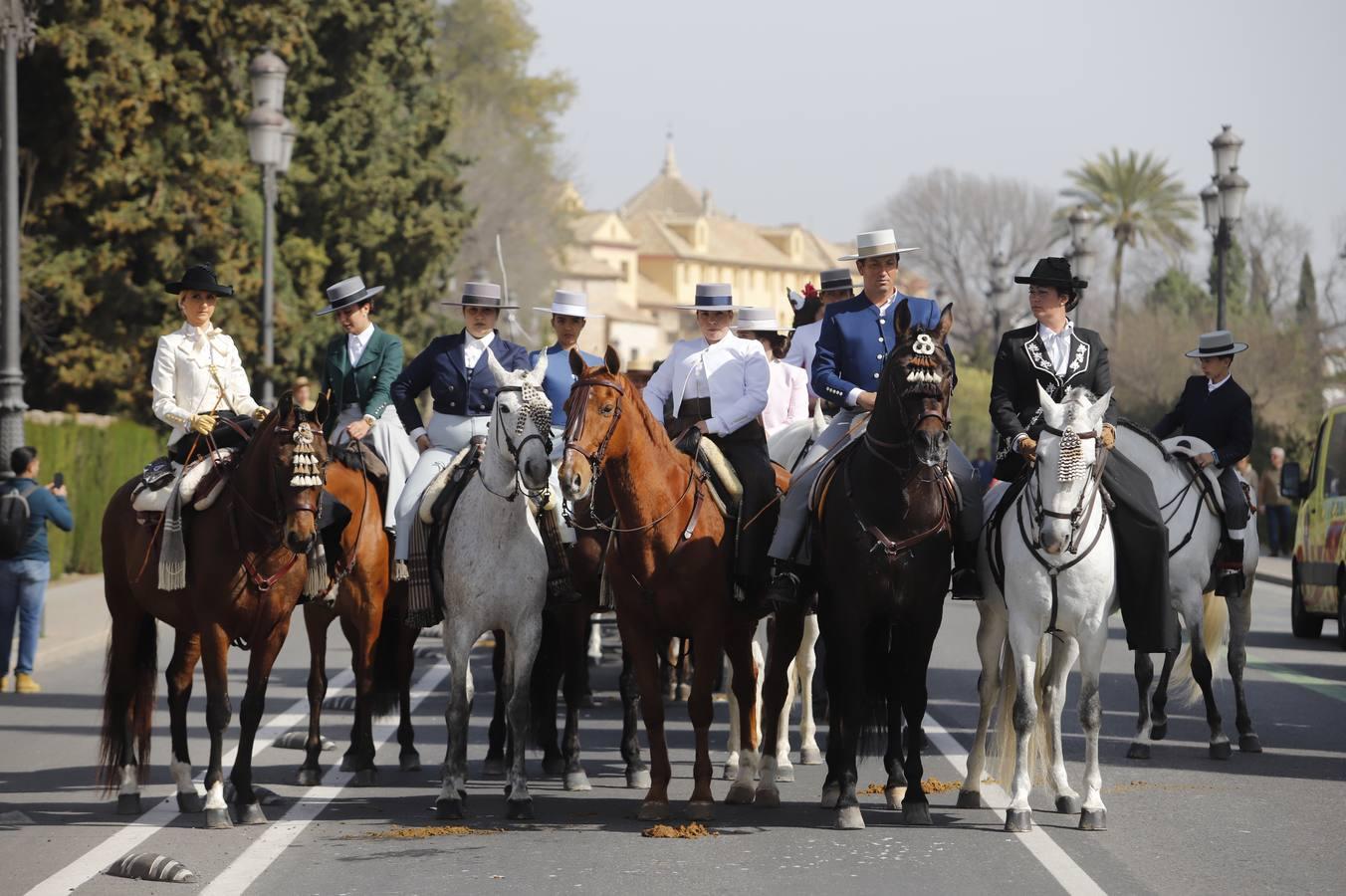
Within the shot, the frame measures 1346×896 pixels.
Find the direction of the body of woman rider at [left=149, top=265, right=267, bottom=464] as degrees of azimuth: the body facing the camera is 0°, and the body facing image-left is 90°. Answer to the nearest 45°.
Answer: approximately 315°

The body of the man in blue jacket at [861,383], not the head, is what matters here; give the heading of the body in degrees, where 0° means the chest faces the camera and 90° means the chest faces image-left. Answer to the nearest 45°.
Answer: approximately 0°

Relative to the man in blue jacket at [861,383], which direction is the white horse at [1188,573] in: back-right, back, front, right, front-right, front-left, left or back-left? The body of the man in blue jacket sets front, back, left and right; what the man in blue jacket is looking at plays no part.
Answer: back-left

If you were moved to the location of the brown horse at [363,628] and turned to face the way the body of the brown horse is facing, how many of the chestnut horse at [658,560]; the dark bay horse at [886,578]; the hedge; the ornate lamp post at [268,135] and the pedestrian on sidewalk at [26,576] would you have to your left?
2

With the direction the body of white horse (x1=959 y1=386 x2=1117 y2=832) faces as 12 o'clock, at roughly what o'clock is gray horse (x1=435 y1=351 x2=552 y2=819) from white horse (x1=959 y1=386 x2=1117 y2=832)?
gray horse (x1=435 y1=351 x2=552 y2=819) is roughly at 3 o'clock from white horse (x1=959 y1=386 x2=1117 y2=832).

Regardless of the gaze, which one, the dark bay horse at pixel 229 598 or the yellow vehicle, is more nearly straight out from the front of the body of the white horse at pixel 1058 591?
the dark bay horse

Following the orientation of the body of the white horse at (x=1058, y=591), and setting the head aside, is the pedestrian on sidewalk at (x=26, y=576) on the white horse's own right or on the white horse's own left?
on the white horse's own right

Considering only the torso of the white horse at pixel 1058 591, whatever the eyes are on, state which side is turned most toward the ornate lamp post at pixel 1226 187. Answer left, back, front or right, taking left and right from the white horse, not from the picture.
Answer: back
